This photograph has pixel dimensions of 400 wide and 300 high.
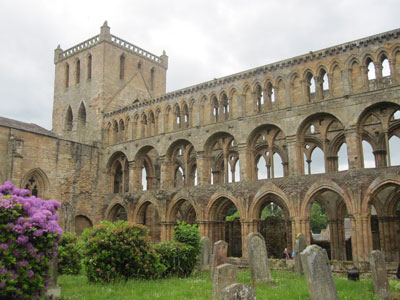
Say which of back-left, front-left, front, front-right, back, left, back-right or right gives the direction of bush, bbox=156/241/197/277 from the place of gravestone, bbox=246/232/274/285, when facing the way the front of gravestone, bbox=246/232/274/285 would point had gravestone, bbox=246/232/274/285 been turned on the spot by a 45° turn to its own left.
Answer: back

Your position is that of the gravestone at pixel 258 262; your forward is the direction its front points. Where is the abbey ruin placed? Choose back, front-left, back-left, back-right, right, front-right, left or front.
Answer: back

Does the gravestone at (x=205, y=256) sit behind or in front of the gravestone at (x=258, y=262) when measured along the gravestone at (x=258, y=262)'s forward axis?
behind

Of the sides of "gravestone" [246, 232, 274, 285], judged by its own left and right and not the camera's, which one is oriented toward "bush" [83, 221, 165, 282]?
right

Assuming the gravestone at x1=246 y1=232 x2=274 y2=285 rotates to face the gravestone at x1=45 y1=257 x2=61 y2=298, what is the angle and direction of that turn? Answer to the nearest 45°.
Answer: approximately 45° to its right

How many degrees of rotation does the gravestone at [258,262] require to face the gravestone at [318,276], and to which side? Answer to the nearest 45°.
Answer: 0° — it already faces it

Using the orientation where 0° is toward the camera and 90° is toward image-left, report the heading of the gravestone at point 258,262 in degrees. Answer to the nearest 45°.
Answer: approximately 0°

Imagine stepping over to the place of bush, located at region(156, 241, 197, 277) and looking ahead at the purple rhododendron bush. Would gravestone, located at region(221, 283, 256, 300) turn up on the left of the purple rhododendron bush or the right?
left

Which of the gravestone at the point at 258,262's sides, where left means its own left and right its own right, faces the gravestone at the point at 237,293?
front

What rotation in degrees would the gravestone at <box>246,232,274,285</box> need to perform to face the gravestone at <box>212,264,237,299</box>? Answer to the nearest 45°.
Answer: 0° — it already faces it
